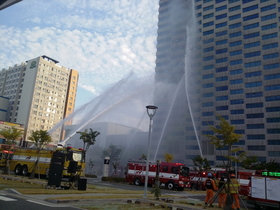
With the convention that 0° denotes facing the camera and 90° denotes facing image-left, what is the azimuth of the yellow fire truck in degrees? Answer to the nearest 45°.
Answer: approximately 315°

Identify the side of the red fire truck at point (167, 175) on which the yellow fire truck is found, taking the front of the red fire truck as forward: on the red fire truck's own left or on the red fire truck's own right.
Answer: on the red fire truck's own right

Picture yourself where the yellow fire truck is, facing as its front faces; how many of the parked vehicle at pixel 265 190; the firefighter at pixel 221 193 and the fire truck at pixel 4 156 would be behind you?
1

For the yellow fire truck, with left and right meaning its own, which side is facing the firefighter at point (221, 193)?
front

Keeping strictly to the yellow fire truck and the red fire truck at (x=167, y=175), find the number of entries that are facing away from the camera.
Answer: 0

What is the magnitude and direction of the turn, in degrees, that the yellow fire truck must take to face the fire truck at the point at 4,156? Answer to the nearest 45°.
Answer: approximately 180°

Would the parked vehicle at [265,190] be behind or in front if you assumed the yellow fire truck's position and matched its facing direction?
in front

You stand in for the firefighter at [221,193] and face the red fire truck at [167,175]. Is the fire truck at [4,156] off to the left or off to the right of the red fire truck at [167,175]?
left

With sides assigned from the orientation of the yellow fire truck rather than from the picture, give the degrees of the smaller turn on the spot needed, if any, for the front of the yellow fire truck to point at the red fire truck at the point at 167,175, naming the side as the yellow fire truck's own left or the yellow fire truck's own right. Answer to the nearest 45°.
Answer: approximately 45° to the yellow fire truck's own left
